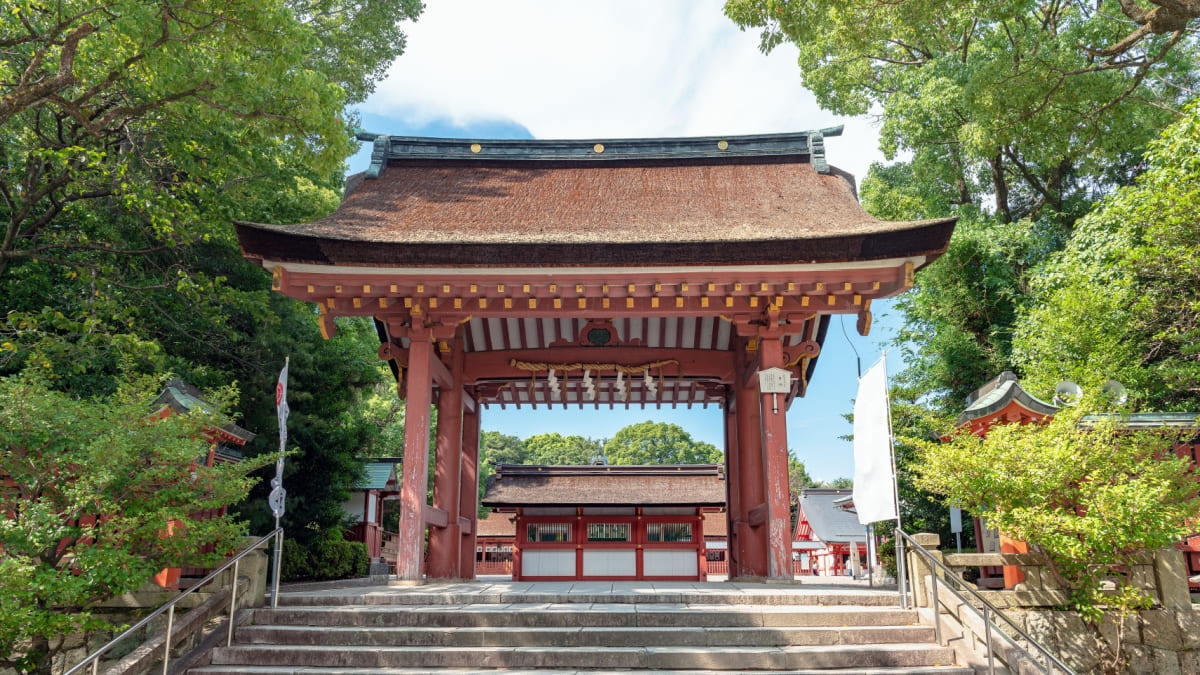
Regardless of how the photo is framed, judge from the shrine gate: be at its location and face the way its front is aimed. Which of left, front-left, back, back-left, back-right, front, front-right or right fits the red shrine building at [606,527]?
back

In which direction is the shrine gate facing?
toward the camera

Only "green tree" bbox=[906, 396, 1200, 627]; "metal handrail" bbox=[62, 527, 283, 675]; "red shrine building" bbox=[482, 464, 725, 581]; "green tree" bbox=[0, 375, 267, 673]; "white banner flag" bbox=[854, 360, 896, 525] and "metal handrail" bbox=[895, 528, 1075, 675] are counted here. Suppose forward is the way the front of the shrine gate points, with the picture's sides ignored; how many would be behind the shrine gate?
1

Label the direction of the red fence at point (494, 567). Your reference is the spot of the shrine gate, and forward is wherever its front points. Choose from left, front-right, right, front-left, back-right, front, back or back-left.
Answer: back

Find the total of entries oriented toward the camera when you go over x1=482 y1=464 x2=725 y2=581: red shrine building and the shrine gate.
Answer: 2

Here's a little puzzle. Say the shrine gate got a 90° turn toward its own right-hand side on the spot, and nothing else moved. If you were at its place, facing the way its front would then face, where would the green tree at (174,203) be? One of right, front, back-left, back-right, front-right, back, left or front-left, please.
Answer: front

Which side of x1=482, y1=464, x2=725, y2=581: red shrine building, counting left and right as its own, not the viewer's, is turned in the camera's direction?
front

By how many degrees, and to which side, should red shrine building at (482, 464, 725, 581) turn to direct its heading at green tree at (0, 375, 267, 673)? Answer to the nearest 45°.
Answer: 0° — it already faces it

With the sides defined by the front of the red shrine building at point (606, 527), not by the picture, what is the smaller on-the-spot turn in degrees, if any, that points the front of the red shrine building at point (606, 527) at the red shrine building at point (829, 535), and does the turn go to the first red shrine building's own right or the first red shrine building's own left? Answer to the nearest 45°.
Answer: approximately 135° to the first red shrine building's own left

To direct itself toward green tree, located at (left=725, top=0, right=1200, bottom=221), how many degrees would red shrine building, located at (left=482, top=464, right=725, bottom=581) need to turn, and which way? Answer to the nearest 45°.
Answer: approximately 45° to its left

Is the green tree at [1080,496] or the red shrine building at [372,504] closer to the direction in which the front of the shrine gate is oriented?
the green tree

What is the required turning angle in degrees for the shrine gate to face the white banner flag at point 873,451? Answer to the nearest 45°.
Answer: approximately 45° to its left

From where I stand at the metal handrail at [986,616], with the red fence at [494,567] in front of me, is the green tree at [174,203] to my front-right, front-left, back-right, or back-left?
front-left

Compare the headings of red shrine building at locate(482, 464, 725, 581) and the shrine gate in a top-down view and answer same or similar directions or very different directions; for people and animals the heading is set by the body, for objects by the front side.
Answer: same or similar directions

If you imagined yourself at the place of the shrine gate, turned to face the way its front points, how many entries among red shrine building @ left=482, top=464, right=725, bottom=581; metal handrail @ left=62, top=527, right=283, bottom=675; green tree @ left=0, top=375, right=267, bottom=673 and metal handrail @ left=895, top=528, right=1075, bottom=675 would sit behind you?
1
